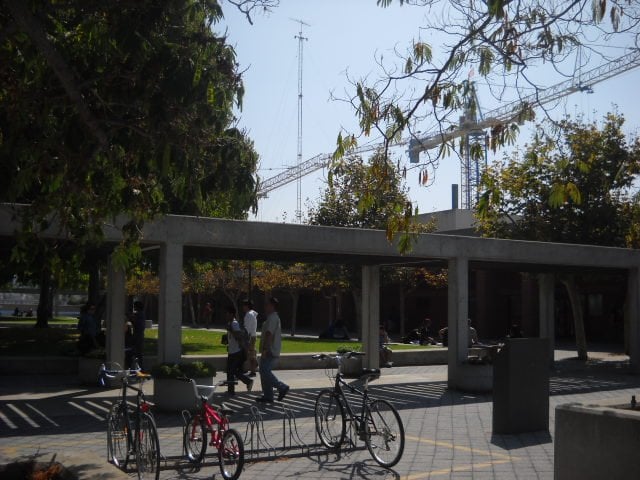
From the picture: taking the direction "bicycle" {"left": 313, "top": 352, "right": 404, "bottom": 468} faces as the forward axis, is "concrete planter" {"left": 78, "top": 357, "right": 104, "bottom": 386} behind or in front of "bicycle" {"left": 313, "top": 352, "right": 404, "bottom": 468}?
in front

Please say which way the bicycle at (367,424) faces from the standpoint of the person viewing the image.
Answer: facing away from the viewer and to the left of the viewer

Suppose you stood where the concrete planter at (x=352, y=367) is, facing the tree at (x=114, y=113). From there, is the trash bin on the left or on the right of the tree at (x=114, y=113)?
left

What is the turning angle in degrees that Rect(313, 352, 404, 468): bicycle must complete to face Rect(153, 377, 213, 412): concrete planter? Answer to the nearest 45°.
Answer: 0° — it already faces it

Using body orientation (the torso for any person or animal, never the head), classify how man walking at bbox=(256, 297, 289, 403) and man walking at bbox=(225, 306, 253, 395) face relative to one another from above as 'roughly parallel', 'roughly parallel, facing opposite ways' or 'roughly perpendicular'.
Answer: roughly parallel

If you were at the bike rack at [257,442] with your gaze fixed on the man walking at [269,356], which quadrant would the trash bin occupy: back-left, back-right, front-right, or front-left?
front-right

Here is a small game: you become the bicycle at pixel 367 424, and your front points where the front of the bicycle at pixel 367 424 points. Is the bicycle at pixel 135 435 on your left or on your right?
on your left

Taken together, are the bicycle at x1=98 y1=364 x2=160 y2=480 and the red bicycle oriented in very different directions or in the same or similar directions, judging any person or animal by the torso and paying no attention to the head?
same or similar directions

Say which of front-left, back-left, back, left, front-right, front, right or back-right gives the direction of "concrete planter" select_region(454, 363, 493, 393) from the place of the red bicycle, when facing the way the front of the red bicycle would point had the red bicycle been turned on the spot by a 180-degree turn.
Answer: left

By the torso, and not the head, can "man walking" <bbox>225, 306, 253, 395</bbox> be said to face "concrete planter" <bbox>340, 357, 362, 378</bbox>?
no

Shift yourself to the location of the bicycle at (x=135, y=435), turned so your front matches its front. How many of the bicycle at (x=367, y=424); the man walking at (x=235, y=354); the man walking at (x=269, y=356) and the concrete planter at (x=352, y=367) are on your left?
0

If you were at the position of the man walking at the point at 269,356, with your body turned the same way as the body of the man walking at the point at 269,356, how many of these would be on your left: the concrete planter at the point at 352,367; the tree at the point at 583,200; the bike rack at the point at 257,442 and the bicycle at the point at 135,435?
2

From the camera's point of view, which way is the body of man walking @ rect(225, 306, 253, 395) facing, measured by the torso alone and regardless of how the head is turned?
to the viewer's left
